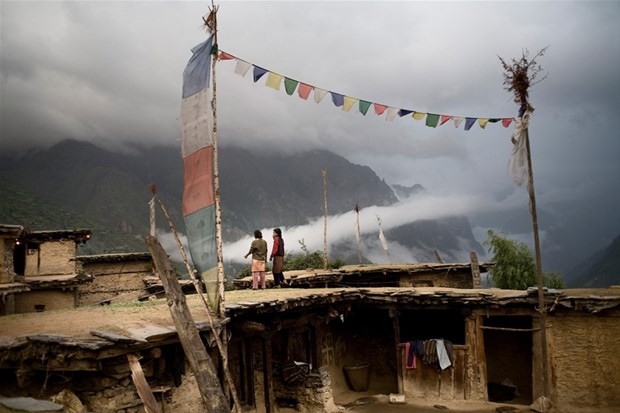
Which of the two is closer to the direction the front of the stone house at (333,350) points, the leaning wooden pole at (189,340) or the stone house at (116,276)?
the leaning wooden pole

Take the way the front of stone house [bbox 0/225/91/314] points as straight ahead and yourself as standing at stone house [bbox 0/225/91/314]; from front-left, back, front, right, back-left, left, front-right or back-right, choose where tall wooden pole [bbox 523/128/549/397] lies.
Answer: front-left

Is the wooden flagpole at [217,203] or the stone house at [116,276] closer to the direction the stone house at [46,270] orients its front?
the wooden flagpole

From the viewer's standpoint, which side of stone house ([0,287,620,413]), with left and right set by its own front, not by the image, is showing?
front

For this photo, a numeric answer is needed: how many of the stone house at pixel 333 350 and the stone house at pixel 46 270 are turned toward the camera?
2

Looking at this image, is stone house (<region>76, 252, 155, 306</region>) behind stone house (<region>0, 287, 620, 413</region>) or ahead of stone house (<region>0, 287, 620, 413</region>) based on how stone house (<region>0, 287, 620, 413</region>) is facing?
behind

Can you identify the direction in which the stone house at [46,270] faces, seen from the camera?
facing the viewer

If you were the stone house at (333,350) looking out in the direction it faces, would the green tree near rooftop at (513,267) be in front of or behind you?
behind

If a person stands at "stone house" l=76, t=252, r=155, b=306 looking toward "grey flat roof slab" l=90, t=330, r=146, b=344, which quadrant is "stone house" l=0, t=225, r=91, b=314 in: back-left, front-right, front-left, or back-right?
front-right
